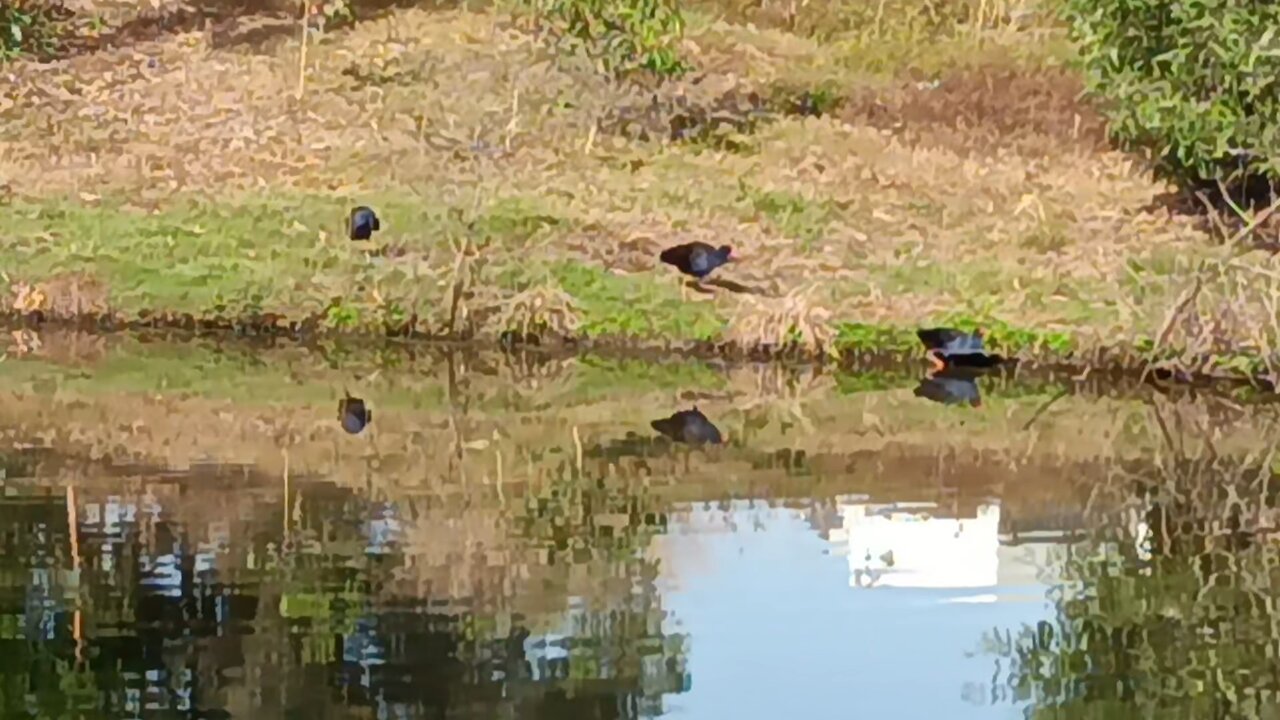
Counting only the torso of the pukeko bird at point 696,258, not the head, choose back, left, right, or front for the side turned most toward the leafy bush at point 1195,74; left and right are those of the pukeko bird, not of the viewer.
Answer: front

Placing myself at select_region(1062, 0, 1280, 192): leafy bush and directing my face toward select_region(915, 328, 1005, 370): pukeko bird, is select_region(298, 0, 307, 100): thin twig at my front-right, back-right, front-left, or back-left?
front-right

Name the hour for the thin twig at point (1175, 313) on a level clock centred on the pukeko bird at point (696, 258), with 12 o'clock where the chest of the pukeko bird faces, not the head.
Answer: The thin twig is roughly at 1 o'clock from the pukeko bird.

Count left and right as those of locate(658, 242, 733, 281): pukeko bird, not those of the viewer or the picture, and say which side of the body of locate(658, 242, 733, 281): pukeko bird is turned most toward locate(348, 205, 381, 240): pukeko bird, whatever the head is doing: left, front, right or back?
back

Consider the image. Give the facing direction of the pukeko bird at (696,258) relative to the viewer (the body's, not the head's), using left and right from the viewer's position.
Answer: facing to the right of the viewer

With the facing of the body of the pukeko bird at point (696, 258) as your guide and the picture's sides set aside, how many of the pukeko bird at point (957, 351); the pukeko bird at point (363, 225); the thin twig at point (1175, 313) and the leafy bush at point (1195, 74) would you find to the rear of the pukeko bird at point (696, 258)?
1

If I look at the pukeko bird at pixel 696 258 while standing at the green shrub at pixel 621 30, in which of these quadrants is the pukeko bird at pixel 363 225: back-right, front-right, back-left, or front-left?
front-right

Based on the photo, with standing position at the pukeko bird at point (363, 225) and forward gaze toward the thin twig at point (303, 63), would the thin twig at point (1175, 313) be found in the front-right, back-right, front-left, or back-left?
back-right

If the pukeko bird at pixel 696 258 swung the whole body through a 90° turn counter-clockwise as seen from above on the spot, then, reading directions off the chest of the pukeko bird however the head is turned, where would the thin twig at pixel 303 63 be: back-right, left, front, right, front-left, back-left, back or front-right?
front-left

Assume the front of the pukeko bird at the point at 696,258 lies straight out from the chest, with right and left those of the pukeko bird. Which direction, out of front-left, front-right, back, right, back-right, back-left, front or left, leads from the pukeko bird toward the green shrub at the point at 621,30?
left

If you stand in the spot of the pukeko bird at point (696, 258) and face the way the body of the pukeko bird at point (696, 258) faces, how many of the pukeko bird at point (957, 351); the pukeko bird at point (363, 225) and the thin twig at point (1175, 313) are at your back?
1

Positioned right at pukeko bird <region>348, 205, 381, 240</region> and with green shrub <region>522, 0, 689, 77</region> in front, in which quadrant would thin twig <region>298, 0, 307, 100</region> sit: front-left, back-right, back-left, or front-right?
front-left

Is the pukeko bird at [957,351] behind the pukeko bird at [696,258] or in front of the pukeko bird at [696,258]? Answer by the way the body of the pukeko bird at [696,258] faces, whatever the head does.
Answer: in front
